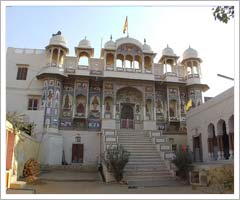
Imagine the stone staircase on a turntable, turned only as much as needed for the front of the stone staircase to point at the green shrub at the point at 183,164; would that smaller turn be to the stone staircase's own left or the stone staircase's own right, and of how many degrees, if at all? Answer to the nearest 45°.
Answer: approximately 45° to the stone staircase's own left

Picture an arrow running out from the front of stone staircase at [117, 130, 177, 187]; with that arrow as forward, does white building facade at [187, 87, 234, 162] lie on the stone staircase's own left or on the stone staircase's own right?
on the stone staircase's own left

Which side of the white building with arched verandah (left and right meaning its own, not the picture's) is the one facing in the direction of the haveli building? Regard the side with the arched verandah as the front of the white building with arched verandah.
right

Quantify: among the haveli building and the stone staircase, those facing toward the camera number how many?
2

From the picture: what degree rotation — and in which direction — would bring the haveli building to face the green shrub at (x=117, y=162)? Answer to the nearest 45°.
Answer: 0° — it already faces it

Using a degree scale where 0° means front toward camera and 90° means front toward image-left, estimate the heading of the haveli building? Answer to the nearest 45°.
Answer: approximately 0°

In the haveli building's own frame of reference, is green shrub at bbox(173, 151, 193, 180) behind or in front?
in front
